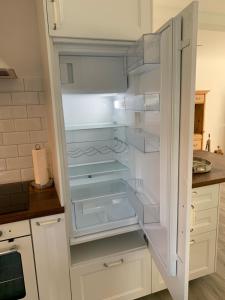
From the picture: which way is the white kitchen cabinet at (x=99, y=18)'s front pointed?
toward the camera

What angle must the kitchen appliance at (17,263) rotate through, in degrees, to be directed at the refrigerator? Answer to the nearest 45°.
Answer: approximately 90° to its left
